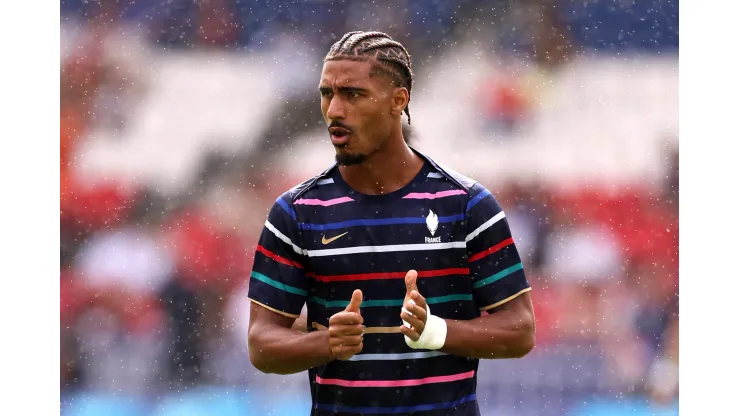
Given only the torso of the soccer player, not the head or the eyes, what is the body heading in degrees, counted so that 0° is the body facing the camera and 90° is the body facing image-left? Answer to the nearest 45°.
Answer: approximately 0°
